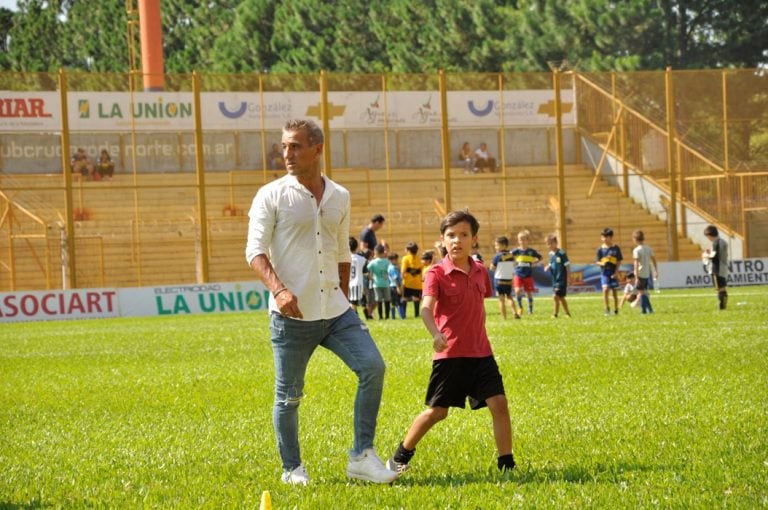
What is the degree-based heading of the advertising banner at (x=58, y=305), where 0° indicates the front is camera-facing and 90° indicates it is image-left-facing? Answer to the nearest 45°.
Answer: approximately 0°

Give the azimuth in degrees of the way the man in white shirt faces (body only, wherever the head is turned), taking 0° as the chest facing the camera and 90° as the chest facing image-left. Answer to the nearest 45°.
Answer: approximately 315°

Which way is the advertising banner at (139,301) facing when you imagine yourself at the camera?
facing the viewer

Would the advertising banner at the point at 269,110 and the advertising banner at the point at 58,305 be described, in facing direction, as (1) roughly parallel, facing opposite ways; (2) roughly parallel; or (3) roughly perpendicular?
roughly parallel

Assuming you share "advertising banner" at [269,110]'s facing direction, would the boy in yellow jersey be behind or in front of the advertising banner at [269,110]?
in front

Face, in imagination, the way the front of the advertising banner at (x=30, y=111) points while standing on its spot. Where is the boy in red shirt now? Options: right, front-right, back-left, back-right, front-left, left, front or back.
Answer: front

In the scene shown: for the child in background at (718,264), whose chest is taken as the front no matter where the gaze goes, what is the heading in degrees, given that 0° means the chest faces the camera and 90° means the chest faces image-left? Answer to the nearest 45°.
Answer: approximately 90°

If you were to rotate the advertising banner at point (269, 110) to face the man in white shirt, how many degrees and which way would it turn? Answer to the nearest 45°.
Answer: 0° — it already faces them

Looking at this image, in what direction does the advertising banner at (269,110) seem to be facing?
toward the camera

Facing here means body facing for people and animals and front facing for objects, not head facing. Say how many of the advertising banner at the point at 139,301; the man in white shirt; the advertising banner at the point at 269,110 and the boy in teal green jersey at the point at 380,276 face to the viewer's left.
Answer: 0

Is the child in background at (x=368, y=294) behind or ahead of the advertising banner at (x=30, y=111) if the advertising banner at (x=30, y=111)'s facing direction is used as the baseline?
ahead

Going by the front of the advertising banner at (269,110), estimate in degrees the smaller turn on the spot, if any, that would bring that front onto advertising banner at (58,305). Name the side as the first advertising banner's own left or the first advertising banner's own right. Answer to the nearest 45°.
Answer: approximately 45° to the first advertising banner's own right
